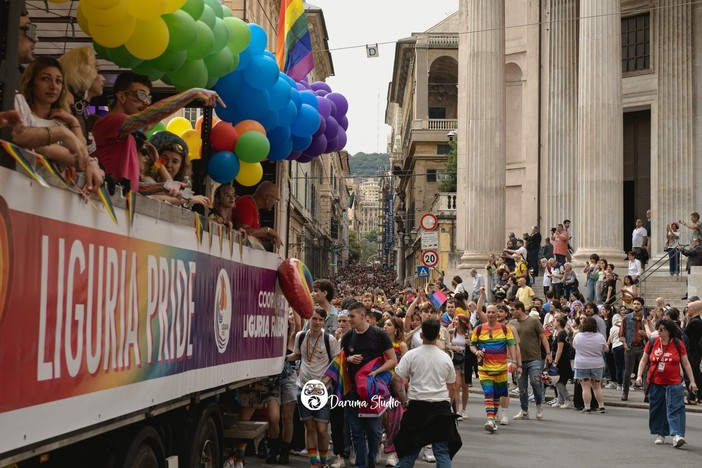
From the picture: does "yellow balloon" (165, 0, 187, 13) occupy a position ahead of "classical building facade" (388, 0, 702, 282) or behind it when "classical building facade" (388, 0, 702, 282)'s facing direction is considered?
ahead

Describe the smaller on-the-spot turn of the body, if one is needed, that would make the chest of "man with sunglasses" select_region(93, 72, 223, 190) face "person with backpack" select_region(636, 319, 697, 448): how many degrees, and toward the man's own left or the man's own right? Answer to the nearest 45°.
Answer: approximately 45° to the man's own left

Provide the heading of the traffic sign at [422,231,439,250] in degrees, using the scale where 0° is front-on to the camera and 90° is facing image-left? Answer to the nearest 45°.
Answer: approximately 0°

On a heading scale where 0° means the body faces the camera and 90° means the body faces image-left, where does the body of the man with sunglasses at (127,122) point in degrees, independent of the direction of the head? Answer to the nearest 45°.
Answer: approximately 270°

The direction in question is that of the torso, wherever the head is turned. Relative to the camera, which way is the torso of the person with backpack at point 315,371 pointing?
toward the camera

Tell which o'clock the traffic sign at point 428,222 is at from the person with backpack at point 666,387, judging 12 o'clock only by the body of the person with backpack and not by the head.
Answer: The traffic sign is roughly at 5 o'clock from the person with backpack.

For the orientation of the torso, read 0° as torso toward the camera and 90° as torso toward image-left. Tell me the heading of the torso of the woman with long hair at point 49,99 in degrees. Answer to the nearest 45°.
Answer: approximately 315°

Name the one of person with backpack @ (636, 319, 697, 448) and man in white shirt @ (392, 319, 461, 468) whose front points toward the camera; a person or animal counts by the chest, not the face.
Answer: the person with backpack

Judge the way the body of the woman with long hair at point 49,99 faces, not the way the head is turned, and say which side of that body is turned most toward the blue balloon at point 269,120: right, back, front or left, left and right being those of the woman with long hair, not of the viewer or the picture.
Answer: left

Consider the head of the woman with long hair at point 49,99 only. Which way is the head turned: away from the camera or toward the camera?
toward the camera

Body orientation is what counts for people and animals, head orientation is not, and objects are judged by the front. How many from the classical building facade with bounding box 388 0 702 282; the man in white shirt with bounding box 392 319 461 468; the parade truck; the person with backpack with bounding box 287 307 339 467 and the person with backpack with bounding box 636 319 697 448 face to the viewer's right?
0

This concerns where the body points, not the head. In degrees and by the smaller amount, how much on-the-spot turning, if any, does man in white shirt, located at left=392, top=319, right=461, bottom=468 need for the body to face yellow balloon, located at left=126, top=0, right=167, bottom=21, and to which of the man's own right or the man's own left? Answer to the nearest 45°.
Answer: approximately 135° to the man's own left

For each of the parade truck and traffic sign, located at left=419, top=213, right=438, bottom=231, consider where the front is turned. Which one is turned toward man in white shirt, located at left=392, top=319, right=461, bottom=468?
the traffic sign

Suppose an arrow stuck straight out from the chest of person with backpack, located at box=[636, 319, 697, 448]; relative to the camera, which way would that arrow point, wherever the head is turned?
toward the camera

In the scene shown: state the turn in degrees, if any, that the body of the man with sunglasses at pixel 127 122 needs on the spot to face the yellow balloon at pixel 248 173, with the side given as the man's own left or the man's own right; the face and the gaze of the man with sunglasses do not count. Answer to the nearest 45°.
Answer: approximately 90° to the man's own left

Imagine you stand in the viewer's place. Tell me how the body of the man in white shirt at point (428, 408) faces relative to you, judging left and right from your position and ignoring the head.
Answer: facing away from the viewer
